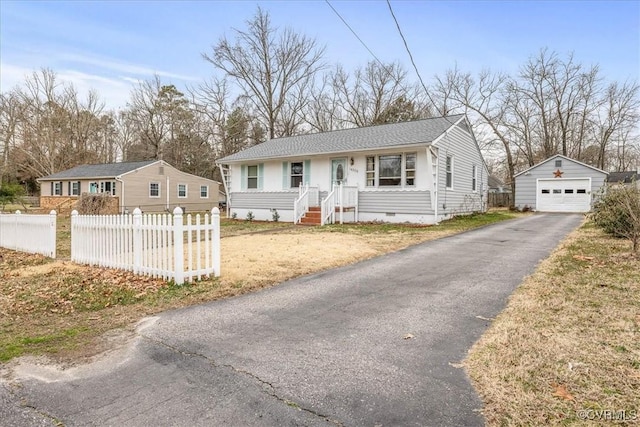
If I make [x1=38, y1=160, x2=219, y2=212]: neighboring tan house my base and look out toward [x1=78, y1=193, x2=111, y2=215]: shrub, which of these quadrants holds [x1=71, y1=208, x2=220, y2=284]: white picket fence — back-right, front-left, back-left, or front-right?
front-left

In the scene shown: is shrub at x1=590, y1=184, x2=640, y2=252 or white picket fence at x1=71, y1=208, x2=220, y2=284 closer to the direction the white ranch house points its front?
the white picket fence

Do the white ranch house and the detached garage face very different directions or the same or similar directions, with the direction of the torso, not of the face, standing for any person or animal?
same or similar directions

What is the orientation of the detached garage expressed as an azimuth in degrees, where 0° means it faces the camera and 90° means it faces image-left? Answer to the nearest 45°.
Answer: approximately 0°

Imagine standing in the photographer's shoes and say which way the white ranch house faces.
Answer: facing the viewer and to the left of the viewer

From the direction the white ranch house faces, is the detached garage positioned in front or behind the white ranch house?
behind

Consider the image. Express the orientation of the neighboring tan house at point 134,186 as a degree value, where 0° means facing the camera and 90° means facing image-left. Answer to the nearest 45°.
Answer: approximately 45°

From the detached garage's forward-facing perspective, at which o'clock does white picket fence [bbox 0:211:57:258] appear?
The white picket fence is roughly at 1 o'clock from the detached garage.

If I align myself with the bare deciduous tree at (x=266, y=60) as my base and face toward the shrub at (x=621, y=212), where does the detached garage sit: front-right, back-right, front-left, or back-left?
front-left

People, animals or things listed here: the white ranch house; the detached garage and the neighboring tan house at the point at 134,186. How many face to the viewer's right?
0

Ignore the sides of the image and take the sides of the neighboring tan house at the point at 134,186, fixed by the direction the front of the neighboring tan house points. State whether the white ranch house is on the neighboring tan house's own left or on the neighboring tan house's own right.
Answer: on the neighboring tan house's own left

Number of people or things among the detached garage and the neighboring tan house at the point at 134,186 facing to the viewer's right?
0

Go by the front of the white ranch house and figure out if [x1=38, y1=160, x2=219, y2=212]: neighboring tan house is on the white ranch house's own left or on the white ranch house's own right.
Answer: on the white ranch house's own right

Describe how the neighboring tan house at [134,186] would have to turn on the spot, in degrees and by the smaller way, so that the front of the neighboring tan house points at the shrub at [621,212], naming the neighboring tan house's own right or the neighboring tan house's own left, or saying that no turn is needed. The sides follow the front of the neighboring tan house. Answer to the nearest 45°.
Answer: approximately 45° to the neighboring tan house's own left

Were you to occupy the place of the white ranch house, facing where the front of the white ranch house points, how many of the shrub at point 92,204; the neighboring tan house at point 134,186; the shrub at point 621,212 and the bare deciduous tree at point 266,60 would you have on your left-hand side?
1

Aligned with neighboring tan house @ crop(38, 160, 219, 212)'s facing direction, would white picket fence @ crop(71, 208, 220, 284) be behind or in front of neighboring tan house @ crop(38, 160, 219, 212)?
in front

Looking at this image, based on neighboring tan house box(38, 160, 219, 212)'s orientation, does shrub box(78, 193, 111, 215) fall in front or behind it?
in front

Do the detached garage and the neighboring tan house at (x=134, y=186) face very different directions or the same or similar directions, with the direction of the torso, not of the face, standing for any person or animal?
same or similar directions

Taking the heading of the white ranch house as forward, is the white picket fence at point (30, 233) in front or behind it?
in front
